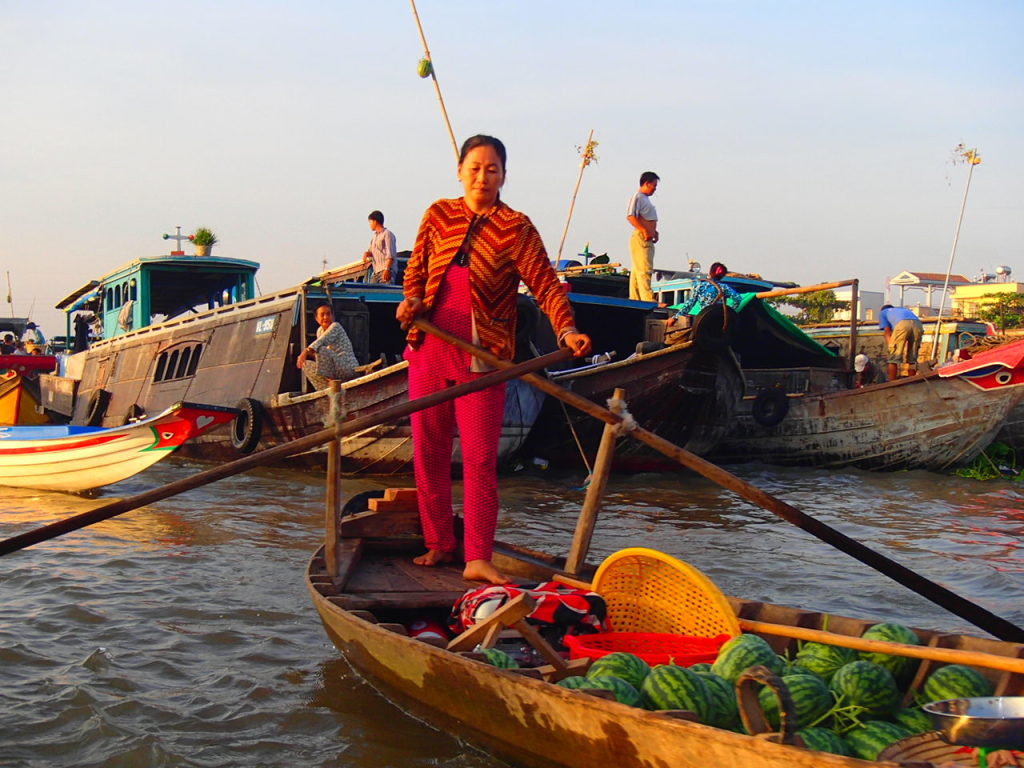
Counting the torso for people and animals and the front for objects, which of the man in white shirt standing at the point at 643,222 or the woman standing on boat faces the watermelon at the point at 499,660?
the woman standing on boat

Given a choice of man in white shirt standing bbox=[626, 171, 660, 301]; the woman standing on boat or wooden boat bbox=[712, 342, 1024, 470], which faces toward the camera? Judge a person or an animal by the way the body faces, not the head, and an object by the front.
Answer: the woman standing on boat

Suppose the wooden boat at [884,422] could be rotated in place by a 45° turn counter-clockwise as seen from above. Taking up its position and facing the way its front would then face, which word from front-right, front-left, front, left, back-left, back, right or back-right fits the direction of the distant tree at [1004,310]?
front-left

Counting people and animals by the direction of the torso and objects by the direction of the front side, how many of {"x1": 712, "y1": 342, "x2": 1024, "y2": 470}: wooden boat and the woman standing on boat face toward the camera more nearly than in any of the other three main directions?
1

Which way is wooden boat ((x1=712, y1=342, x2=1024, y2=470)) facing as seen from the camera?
to the viewer's right

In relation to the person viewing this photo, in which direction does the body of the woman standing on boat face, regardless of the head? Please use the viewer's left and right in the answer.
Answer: facing the viewer

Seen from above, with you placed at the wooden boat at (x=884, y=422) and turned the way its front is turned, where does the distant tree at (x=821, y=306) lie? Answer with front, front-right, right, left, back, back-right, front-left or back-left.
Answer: left

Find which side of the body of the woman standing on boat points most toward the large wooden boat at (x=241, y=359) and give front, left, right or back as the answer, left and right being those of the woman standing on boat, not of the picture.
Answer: back

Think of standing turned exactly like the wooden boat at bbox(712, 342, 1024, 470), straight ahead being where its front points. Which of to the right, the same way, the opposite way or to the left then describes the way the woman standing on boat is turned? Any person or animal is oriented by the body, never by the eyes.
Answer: to the right

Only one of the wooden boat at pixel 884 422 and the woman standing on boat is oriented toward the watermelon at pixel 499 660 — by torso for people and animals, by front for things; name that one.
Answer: the woman standing on boat

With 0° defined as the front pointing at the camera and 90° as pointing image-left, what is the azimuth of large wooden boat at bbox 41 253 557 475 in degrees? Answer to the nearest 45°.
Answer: approximately 315°

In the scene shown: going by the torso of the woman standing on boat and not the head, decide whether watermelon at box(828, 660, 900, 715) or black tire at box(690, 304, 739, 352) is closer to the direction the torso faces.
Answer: the watermelon

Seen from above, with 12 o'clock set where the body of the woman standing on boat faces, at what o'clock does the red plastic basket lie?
The red plastic basket is roughly at 11 o'clock from the woman standing on boat.

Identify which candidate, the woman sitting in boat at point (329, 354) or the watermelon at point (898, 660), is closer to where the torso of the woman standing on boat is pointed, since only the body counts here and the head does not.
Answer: the watermelon

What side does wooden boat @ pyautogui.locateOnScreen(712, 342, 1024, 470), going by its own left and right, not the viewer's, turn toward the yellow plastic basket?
right

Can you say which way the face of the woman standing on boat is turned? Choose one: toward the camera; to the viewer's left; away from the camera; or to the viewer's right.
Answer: toward the camera

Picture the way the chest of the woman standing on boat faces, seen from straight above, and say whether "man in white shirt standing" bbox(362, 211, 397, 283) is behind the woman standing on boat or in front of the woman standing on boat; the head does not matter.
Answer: behind

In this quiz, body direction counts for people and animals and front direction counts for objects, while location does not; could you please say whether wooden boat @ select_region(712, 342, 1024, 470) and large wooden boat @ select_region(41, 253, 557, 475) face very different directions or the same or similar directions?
same or similar directions
